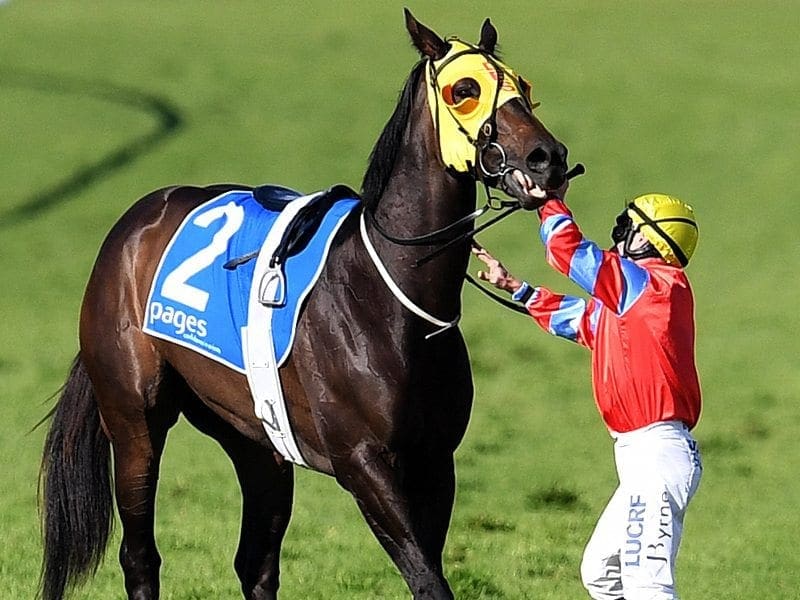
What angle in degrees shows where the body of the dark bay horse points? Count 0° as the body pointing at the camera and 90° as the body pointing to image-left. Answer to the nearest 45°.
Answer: approximately 315°

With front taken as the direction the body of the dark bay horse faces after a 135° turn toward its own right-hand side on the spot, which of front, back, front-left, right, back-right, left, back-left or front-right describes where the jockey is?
back
